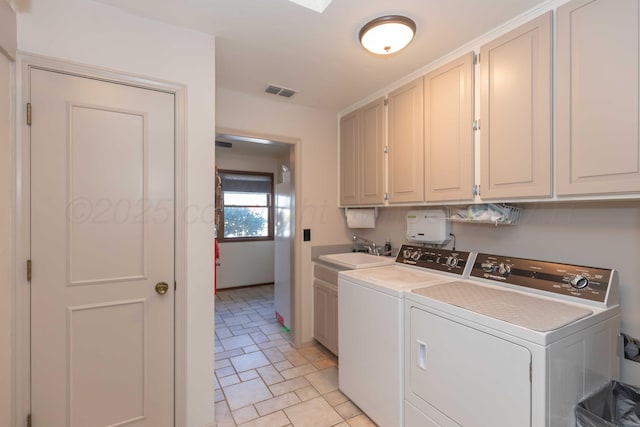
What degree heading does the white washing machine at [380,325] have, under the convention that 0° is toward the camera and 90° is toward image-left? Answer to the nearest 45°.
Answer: approximately 45°

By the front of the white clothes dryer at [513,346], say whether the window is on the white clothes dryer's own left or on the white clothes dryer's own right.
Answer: on the white clothes dryer's own right

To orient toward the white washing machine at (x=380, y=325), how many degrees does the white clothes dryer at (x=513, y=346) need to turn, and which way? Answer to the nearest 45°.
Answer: approximately 45° to its right

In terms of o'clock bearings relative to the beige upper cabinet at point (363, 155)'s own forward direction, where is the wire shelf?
The wire shelf is roughly at 9 o'clock from the beige upper cabinet.

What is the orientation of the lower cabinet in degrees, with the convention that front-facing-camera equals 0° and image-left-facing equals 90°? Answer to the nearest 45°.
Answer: approximately 45°
